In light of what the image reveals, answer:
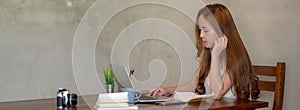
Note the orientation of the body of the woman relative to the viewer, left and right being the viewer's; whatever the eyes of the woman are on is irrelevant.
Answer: facing the viewer and to the left of the viewer

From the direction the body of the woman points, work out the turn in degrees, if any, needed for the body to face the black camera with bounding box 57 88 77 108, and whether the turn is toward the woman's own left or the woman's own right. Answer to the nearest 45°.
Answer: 0° — they already face it

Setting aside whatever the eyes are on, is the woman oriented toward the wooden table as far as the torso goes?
yes

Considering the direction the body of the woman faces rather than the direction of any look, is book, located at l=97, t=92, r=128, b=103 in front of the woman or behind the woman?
in front
